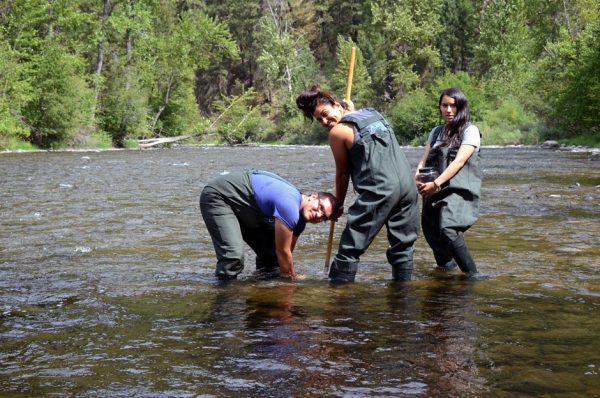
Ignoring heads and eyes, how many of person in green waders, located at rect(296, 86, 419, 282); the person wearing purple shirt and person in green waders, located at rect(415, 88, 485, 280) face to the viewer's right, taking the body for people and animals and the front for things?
1

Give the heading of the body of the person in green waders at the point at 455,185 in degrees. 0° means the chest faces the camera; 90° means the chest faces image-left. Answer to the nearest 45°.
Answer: approximately 45°

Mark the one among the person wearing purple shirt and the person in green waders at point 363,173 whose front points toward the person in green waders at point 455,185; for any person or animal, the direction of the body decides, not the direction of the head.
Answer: the person wearing purple shirt

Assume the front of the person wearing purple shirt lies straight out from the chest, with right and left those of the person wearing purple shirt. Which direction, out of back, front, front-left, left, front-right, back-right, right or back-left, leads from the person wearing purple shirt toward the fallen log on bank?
left

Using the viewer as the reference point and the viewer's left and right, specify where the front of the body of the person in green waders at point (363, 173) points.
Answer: facing away from the viewer and to the left of the viewer

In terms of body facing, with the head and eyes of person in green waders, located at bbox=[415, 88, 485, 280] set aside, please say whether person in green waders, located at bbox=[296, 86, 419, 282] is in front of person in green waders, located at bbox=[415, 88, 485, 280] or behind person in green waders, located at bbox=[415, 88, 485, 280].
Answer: in front

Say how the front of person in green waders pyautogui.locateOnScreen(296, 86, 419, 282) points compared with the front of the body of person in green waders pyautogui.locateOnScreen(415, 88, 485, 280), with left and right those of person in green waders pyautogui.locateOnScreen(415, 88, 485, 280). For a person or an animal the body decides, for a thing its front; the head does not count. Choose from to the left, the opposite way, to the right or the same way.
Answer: to the right

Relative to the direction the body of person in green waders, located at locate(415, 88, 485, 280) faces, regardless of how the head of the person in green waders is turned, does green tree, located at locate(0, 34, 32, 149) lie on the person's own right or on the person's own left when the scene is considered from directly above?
on the person's own right

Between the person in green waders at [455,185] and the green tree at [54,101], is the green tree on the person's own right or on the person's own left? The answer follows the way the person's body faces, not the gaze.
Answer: on the person's own right

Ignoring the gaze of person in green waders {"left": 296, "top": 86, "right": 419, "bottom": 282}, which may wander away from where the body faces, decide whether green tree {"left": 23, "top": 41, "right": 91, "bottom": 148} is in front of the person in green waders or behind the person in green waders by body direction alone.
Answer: in front

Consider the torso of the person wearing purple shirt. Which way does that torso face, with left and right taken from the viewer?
facing to the right of the viewer

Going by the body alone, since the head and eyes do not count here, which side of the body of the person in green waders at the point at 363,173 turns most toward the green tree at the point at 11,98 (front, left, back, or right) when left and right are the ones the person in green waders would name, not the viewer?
front
